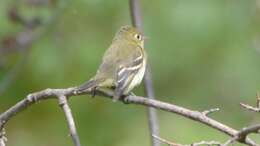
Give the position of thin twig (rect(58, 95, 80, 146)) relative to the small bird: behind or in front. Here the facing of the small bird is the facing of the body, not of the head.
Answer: behind
